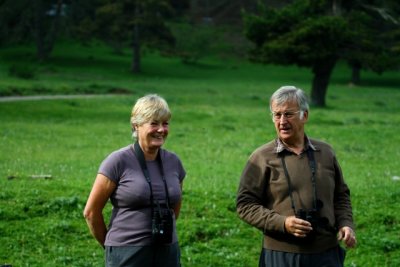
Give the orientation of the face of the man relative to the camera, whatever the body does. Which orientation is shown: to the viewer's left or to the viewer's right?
to the viewer's left

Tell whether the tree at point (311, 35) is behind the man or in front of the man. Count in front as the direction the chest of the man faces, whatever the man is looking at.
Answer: behind

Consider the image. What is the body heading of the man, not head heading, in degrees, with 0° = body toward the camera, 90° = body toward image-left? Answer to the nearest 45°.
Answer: approximately 0°

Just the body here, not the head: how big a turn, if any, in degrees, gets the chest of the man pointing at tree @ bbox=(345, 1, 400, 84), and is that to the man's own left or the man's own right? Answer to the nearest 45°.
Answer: approximately 180°

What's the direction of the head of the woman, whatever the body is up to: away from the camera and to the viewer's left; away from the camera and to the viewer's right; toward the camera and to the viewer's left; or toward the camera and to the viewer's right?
toward the camera and to the viewer's right

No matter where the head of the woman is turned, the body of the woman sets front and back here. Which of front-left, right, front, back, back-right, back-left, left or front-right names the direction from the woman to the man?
front-left

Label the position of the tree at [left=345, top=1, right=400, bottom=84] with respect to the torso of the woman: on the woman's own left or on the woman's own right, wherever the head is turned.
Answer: on the woman's own left

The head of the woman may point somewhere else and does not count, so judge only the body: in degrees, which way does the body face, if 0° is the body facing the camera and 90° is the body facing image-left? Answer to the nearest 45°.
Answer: approximately 315°

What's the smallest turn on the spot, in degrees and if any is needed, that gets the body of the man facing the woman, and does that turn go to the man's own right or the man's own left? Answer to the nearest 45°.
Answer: approximately 90° to the man's own right

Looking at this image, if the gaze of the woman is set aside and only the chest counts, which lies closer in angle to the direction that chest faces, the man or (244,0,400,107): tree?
the man
